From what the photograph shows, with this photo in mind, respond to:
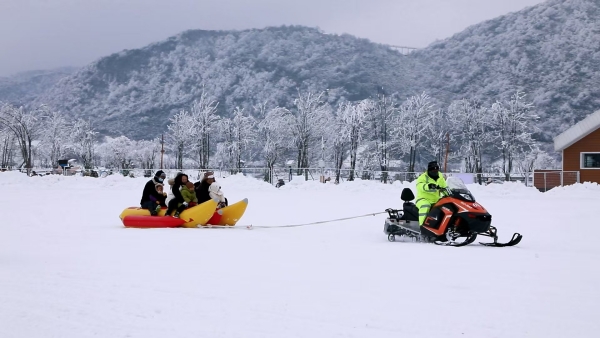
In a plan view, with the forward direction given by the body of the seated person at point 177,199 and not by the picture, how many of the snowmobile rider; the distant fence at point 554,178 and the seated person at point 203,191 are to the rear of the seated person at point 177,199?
0

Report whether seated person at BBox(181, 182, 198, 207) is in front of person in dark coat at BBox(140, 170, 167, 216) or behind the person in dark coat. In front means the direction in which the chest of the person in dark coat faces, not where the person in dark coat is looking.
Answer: in front

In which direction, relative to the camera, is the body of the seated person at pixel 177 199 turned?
to the viewer's right

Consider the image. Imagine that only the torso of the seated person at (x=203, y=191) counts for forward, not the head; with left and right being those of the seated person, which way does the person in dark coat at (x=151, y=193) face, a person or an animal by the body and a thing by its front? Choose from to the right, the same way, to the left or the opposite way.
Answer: the same way

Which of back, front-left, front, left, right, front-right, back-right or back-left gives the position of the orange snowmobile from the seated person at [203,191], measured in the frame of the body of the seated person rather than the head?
front-right

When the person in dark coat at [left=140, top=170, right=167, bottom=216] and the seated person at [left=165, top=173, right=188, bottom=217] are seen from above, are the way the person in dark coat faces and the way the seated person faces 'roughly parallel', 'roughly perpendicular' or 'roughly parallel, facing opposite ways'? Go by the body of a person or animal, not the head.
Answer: roughly parallel

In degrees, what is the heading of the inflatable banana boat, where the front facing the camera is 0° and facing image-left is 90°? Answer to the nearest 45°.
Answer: approximately 270°

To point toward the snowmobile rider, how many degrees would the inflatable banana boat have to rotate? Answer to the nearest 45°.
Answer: approximately 45° to its right

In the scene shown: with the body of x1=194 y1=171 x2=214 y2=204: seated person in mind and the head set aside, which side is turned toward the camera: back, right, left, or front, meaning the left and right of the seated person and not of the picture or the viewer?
right

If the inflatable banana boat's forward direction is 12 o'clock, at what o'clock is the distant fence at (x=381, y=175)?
The distant fence is roughly at 10 o'clock from the inflatable banana boat.

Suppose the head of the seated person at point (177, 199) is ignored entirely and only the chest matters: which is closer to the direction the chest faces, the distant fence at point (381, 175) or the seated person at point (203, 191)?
the seated person

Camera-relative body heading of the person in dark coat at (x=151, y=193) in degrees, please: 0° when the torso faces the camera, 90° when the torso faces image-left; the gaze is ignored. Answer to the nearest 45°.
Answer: approximately 270°

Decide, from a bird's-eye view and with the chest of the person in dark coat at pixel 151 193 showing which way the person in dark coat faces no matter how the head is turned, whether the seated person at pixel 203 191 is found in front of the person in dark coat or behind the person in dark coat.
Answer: in front

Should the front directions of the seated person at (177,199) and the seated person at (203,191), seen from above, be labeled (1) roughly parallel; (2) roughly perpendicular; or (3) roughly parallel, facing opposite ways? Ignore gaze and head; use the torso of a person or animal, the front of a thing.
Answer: roughly parallel
